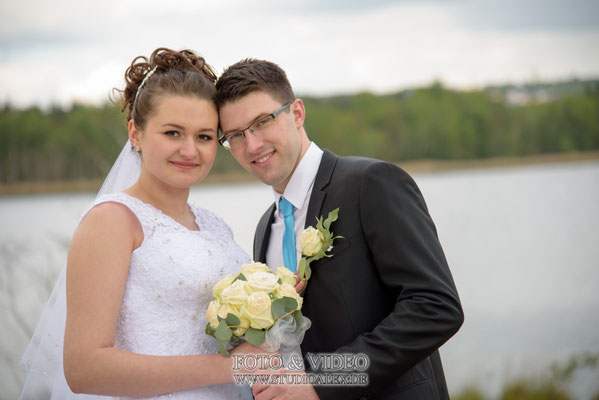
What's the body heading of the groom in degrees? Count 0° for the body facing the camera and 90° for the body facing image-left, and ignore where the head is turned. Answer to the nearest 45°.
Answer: approximately 45°

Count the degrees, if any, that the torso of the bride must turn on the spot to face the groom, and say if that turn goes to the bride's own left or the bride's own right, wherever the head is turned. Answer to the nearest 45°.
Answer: approximately 45° to the bride's own left

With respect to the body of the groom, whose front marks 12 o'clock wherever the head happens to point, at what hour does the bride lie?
The bride is roughly at 1 o'clock from the groom.

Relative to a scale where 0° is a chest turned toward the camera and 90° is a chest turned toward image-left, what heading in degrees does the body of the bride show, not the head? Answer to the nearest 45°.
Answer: approximately 315°

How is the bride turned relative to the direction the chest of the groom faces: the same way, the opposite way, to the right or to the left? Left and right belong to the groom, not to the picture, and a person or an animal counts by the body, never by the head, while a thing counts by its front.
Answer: to the left
